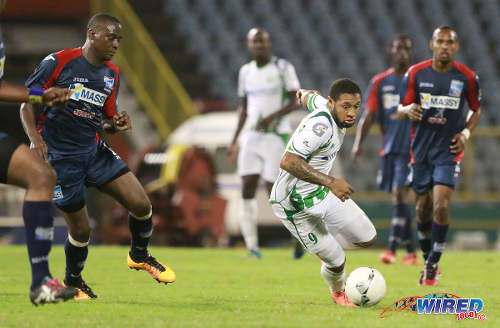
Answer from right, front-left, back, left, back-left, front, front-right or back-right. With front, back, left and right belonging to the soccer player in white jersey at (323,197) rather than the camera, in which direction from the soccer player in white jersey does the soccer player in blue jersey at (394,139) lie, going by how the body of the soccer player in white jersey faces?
back-left

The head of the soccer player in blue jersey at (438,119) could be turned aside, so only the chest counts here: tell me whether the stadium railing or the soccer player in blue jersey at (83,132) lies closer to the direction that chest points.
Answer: the soccer player in blue jersey

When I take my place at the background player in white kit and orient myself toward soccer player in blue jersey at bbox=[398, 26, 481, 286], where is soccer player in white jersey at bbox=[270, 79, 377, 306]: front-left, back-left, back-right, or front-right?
front-right

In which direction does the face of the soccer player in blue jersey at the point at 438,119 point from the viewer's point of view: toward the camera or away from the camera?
toward the camera

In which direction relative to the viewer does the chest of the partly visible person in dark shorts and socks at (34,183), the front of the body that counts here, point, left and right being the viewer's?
facing to the right of the viewer

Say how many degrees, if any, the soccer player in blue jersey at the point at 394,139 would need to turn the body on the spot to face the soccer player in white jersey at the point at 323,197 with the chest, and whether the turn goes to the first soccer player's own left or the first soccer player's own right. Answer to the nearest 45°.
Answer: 0° — they already face them

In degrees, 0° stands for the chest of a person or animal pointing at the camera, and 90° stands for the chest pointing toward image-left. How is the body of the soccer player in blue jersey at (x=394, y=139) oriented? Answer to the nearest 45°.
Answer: approximately 0°

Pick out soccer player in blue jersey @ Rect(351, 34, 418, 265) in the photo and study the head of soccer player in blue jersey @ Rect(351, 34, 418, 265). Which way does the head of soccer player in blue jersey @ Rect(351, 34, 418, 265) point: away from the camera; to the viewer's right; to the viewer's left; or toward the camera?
toward the camera

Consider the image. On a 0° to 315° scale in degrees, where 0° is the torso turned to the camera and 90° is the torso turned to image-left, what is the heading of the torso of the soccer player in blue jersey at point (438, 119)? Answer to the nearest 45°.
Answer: approximately 0°

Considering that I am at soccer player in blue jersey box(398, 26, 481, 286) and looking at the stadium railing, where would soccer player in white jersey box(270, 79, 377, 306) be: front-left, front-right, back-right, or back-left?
back-left

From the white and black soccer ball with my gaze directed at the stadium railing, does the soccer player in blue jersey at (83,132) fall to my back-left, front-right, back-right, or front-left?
front-left
